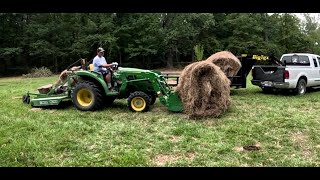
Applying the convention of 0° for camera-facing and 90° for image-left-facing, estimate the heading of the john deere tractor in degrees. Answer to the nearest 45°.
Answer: approximately 270°

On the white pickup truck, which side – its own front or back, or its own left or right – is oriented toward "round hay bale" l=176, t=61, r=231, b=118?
back

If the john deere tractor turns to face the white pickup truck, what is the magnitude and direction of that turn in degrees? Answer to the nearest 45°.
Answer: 0° — it already faces it

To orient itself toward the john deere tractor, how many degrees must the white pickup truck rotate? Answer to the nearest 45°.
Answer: approximately 180°

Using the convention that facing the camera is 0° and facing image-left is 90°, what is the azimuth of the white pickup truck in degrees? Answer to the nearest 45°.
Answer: approximately 225°
